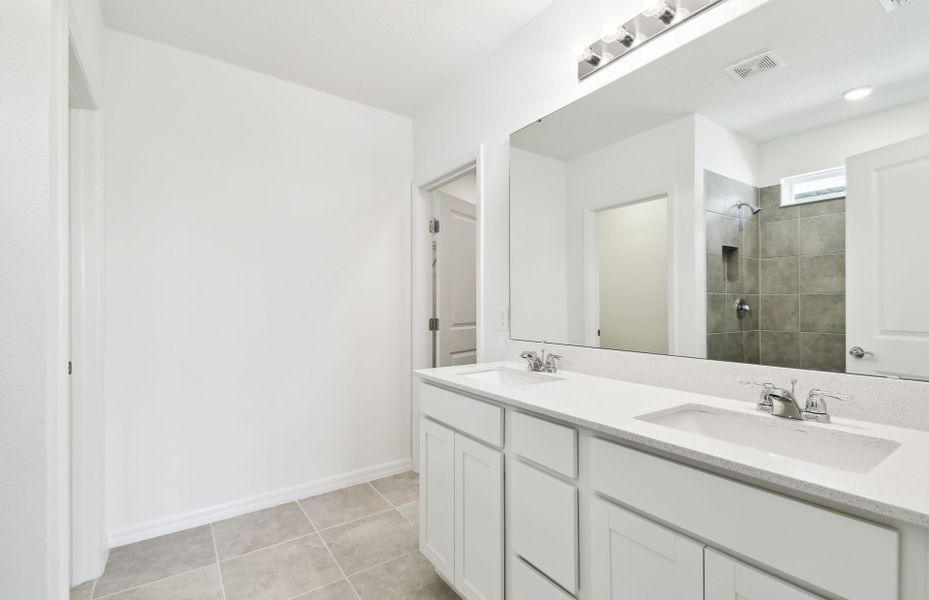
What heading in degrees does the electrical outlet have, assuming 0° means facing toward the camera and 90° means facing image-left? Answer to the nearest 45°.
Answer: approximately 45°

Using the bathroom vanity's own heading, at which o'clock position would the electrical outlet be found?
The electrical outlet is roughly at 3 o'clock from the bathroom vanity.

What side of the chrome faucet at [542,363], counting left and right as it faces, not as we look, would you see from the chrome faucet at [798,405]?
left

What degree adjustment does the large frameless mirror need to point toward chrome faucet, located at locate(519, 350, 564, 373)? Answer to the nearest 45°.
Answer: approximately 45° to its right

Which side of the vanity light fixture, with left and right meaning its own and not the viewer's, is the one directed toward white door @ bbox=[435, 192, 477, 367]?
right

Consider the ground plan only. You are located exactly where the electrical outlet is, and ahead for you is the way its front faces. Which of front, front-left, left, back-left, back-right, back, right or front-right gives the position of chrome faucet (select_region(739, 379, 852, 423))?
left
